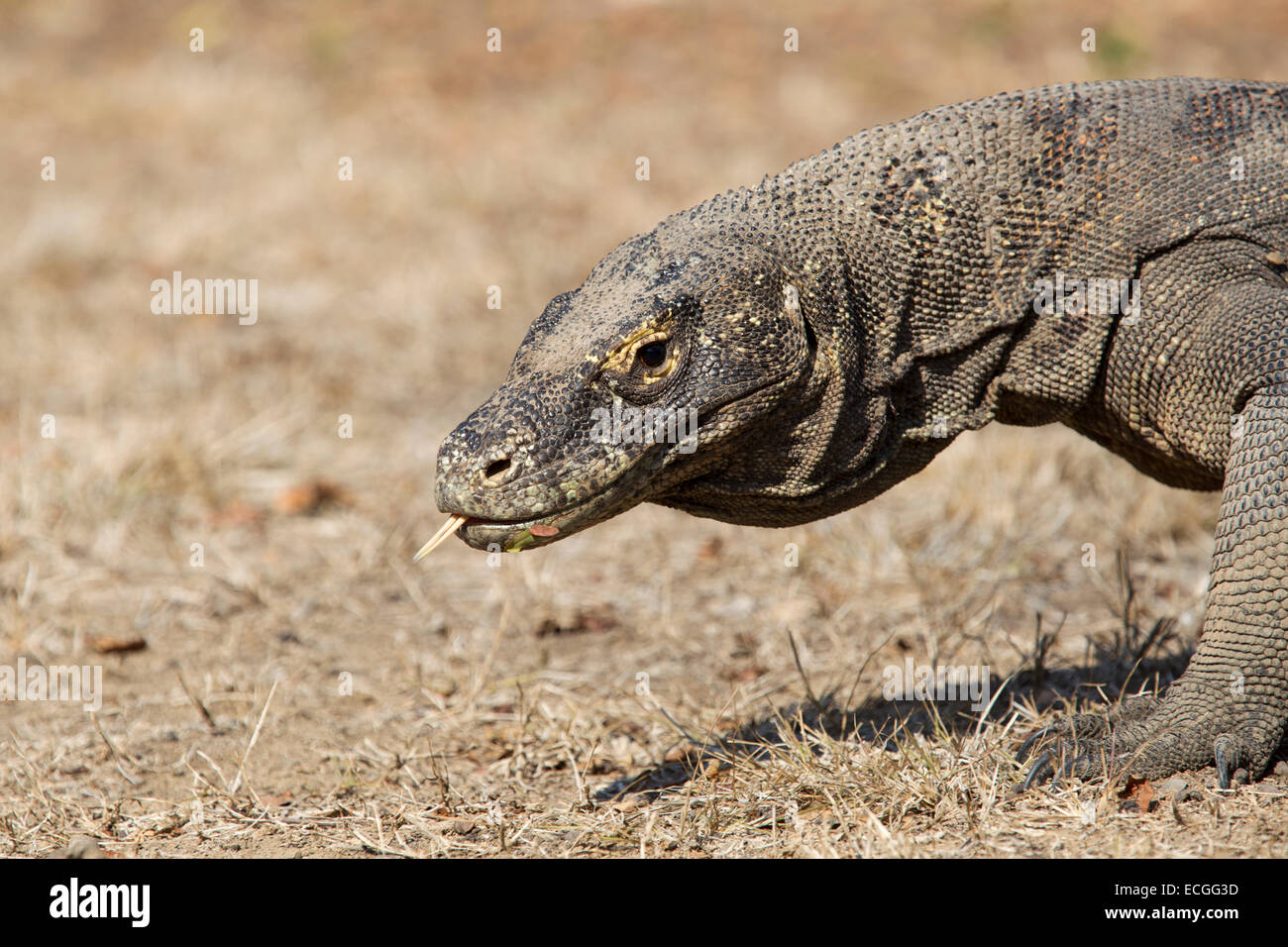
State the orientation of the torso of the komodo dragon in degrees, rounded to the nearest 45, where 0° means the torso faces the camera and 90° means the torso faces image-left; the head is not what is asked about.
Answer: approximately 90°
